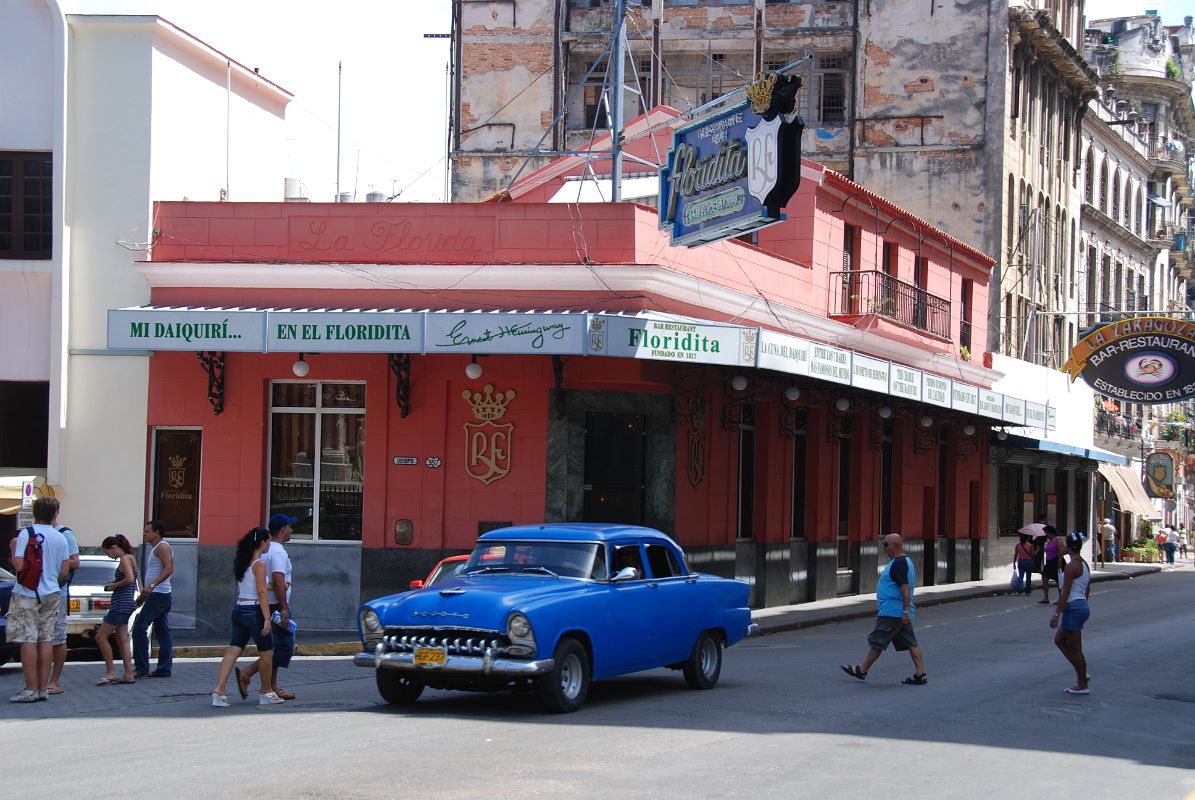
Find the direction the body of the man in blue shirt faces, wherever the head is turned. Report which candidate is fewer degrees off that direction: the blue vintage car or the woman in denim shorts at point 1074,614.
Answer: the blue vintage car

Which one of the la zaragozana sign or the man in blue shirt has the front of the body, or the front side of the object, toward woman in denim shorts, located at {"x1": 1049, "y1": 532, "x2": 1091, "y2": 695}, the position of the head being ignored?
the la zaragozana sign

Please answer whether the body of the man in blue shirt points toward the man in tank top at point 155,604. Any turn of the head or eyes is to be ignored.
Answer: yes

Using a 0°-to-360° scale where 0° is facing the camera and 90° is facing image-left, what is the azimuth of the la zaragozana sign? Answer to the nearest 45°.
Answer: approximately 0°

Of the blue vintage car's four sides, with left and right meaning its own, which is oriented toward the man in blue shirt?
back

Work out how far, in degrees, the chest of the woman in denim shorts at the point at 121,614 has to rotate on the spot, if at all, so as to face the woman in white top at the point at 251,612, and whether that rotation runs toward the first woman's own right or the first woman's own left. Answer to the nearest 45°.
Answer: approximately 90° to the first woman's own left
